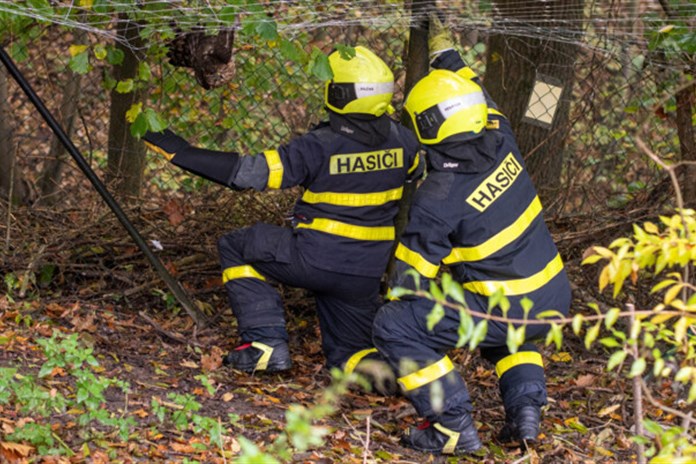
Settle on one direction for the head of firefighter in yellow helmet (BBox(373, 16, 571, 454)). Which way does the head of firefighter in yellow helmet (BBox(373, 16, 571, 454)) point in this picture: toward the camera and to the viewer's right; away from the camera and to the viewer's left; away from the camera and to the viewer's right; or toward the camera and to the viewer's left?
away from the camera and to the viewer's left

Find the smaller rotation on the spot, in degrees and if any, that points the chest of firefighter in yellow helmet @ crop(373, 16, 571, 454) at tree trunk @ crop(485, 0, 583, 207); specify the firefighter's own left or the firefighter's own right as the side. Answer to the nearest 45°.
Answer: approximately 45° to the firefighter's own right

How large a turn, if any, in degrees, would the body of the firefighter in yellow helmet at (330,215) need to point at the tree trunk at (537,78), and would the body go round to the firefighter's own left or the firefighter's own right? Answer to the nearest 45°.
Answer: approximately 90° to the firefighter's own right

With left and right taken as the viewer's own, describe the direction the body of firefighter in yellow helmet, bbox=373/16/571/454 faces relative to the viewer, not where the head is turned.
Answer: facing away from the viewer and to the left of the viewer

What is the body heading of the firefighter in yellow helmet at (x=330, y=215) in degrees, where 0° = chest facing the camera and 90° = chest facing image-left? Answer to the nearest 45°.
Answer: approximately 135°
